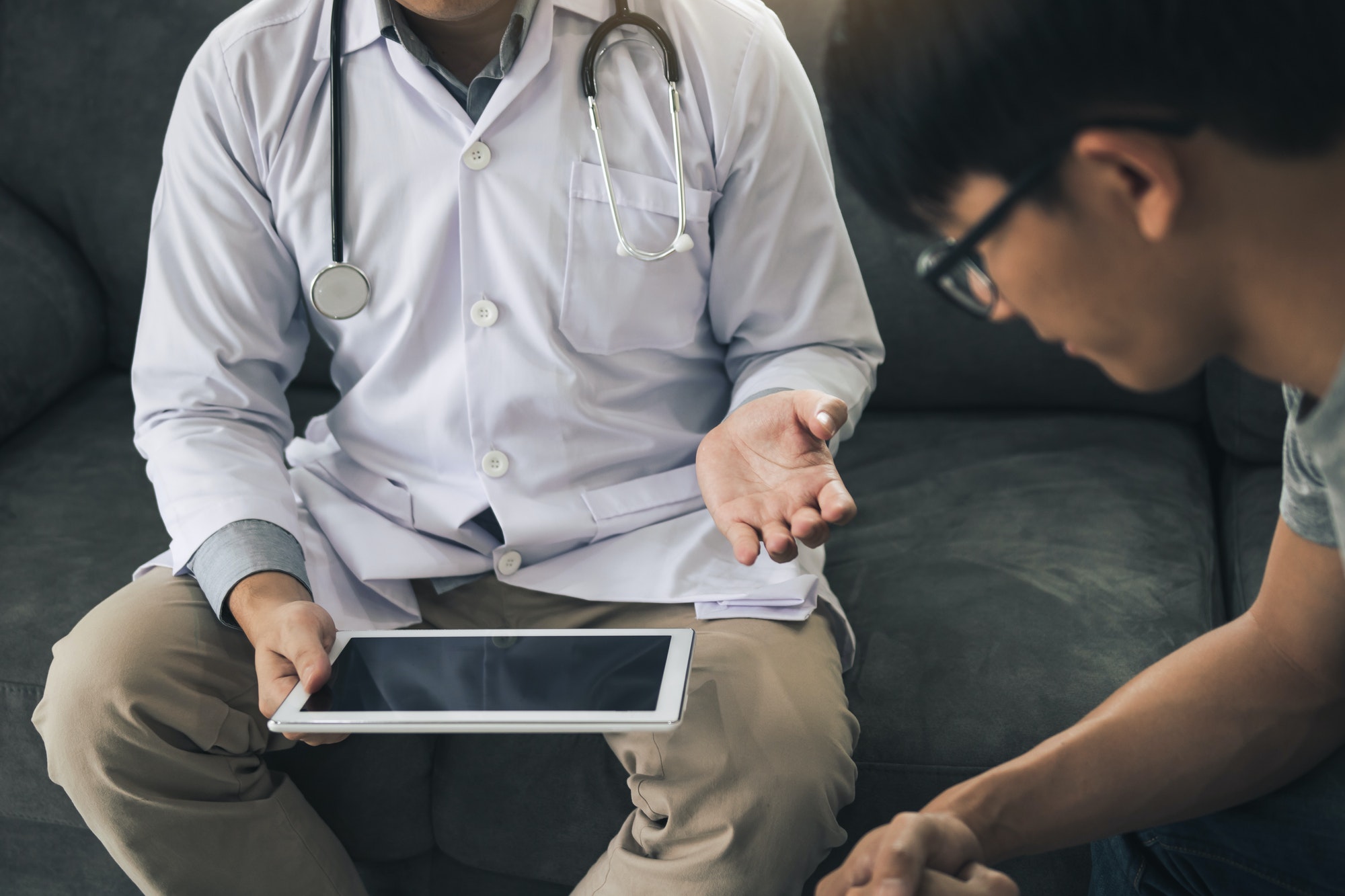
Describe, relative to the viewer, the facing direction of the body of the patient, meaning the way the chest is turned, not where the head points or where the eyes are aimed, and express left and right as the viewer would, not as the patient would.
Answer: facing to the left of the viewer

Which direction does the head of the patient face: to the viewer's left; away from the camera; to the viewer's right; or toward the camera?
to the viewer's left
